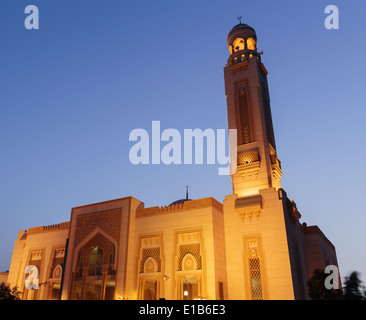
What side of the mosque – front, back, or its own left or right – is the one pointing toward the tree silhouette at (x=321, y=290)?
left

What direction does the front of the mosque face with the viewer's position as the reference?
facing the viewer and to the left of the viewer

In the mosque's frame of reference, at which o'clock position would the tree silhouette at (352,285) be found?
The tree silhouette is roughly at 9 o'clock from the mosque.
